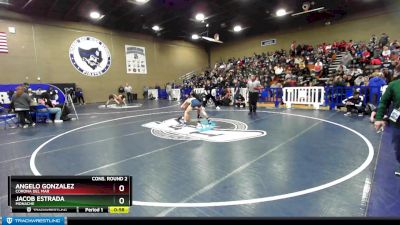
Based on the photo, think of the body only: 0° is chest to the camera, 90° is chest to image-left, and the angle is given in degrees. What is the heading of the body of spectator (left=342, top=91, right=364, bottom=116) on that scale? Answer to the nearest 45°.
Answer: approximately 45°

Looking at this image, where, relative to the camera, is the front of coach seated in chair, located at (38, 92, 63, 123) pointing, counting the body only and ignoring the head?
to the viewer's right

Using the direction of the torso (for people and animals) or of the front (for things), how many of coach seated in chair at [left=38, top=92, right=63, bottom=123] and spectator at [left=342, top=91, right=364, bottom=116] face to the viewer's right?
1

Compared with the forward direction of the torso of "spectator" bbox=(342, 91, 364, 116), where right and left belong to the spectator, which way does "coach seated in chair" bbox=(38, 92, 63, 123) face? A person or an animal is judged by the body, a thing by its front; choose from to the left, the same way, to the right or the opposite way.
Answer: the opposite way

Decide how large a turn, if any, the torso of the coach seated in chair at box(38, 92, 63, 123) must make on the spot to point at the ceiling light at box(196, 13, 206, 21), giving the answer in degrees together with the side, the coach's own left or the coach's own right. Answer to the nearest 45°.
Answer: approximately 45° to the coach's own left

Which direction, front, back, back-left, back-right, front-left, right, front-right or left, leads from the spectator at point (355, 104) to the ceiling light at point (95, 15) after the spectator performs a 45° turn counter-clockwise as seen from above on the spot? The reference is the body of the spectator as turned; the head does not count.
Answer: right

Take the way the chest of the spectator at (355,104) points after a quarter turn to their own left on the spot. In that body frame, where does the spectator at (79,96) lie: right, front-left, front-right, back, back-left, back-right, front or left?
back-right

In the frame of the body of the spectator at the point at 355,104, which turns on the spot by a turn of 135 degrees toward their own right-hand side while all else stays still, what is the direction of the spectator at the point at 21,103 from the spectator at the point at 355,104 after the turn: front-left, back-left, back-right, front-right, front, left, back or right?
back-left

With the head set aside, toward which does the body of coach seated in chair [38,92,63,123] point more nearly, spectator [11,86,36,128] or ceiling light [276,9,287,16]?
the ceiling light

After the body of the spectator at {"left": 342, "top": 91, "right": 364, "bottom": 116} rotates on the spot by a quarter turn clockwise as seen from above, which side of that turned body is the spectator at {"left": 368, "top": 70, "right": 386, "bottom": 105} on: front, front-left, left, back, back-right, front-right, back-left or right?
right

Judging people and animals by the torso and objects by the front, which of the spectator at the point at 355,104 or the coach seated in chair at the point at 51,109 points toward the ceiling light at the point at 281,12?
the coach seated in chair

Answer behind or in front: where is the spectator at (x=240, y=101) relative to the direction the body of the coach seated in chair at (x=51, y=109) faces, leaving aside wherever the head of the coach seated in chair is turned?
in front

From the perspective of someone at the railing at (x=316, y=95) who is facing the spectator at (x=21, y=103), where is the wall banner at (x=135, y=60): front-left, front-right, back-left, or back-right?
front-right

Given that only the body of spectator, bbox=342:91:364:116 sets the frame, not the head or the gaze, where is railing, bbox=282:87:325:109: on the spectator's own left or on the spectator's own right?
on the spectator's own right
